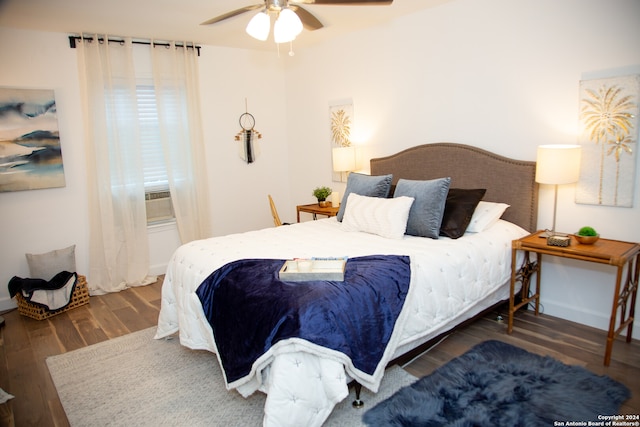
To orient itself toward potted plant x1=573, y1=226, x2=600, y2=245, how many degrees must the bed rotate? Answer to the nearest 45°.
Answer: approximately 135° to its left

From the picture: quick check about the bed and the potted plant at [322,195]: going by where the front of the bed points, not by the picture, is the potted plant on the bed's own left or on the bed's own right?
on the bed's own right

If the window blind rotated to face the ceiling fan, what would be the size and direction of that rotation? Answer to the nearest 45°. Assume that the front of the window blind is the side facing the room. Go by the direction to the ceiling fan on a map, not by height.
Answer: approximately 45° to its right

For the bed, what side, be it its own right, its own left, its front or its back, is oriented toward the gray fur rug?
left

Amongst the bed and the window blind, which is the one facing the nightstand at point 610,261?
the window blind

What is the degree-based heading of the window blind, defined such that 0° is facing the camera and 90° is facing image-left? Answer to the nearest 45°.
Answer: approximately 315°

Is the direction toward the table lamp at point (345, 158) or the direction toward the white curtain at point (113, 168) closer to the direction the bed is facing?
the white curtain

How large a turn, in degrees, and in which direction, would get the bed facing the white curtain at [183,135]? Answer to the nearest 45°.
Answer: approximately 90° to its right

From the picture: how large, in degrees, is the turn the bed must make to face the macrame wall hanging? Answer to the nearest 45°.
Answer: approximately 90° to its right

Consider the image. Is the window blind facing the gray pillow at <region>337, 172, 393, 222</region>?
no

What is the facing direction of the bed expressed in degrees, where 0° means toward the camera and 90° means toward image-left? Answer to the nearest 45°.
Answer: approximately 45°

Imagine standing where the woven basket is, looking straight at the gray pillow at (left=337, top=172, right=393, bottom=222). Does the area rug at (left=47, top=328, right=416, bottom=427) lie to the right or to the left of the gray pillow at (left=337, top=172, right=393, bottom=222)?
right
